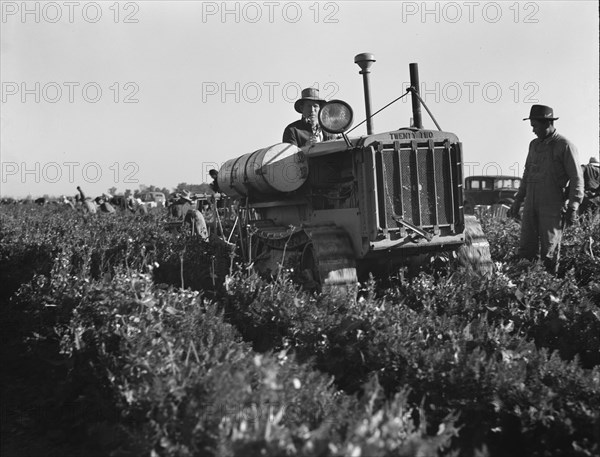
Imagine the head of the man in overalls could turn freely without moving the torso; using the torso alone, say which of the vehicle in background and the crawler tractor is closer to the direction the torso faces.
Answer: the crawler tractor

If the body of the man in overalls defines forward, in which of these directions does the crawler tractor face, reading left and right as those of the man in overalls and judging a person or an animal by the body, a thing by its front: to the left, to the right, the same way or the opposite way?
to the left

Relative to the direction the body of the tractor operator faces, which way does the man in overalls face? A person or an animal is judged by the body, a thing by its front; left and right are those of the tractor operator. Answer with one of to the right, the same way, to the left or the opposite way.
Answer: to the right

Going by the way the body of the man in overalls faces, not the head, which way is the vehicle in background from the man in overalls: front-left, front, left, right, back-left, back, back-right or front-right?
back-right

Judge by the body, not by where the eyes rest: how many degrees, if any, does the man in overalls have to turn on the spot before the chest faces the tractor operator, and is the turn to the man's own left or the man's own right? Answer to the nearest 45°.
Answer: approximately 45° to the man's own right

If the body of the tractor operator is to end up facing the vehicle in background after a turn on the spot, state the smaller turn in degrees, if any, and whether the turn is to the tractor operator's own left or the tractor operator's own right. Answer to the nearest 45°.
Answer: approximately 135° to the tractor operator's own left

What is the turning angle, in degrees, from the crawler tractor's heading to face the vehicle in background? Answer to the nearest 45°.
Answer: approximately 135° to its left

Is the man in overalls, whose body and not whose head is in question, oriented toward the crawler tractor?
yes

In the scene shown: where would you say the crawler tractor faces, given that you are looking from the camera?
facing the viewer and to the right of the viewer

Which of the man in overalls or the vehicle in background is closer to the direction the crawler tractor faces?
the man in overalls
